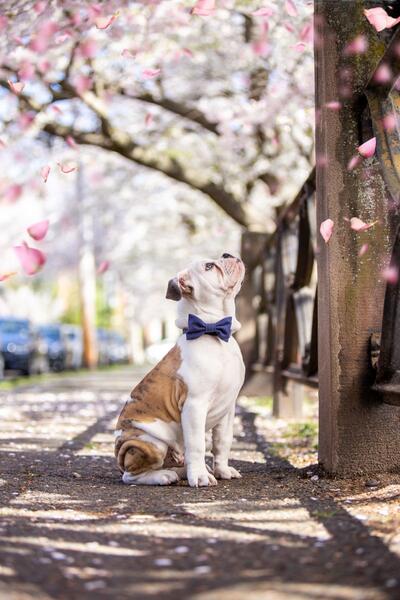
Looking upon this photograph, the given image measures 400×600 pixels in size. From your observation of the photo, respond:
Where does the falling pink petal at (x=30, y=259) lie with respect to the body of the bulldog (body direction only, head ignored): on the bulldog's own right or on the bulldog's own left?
on the bulldog's own right

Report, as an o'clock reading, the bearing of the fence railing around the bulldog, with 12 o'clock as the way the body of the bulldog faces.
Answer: The fence railing is roughly at 8 o'clock from the bulldog.

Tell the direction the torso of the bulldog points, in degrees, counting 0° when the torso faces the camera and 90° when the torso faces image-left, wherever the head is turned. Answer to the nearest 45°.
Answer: approximately 315°

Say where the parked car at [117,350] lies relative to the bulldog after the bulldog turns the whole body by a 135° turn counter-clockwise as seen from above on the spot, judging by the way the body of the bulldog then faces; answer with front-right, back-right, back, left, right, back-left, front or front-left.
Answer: front

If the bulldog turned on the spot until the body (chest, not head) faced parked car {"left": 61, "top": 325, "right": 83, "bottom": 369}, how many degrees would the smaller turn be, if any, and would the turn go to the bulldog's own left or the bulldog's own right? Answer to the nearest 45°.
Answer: approximately 135° to the bulldog's own left
